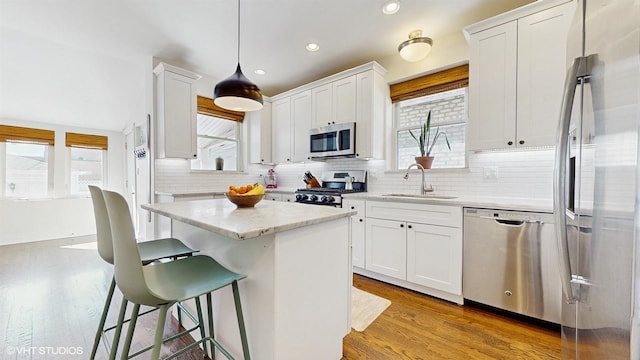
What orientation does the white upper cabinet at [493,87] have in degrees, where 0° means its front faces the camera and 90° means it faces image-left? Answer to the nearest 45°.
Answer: approximately 45°

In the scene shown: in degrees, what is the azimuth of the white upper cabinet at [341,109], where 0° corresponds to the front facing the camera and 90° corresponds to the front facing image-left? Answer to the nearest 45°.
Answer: approximately 45°

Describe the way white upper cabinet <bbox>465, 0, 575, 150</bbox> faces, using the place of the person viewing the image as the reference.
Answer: facing the viewer and to the left of the viewer

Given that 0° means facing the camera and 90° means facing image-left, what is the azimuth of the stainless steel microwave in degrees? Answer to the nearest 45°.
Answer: approximately 45°

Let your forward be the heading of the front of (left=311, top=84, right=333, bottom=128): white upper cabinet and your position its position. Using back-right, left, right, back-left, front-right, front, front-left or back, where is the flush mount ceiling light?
left

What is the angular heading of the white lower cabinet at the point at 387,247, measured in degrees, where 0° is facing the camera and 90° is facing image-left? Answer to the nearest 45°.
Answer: approximately 45°

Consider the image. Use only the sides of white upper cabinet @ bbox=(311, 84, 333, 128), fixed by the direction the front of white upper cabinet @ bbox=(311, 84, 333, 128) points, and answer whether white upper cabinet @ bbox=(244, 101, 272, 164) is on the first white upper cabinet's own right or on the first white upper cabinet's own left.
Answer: on the first white upper cabinet's own right

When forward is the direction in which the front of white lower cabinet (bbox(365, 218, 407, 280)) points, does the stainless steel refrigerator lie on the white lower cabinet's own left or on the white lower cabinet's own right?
on the white lower cabinet's own left

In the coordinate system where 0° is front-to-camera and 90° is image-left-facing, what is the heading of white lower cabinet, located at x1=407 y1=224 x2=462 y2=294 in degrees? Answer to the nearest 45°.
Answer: approximately 45°

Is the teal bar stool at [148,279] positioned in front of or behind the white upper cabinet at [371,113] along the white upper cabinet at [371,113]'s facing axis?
in front

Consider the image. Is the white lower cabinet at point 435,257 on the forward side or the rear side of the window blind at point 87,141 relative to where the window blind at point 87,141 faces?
on the forward side

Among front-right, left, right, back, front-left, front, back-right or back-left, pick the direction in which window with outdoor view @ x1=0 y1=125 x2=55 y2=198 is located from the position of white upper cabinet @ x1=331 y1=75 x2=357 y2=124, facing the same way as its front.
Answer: front-right
